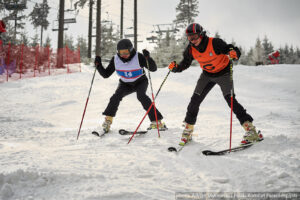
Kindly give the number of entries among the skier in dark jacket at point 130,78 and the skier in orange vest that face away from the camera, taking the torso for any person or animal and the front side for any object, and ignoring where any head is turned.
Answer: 0

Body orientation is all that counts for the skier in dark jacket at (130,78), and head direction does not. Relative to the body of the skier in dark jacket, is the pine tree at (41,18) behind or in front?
behind

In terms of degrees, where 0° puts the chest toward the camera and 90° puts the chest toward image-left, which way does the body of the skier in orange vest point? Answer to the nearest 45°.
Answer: approximately 45°

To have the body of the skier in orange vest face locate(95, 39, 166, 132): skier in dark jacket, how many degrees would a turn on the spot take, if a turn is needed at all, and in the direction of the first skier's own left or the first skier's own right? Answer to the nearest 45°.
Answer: approximately 90° to the first skier's own right

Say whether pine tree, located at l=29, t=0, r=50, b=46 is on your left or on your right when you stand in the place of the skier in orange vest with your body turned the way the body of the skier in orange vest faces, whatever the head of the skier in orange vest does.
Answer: on your right

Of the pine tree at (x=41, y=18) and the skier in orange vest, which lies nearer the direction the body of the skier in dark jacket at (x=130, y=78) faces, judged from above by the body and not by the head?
the skier in orange vest

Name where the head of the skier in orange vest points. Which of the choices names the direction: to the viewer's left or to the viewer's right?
to the viewer's left

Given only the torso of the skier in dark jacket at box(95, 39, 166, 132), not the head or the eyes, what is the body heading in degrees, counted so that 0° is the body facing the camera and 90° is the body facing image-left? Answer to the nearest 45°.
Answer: approximately 0°
